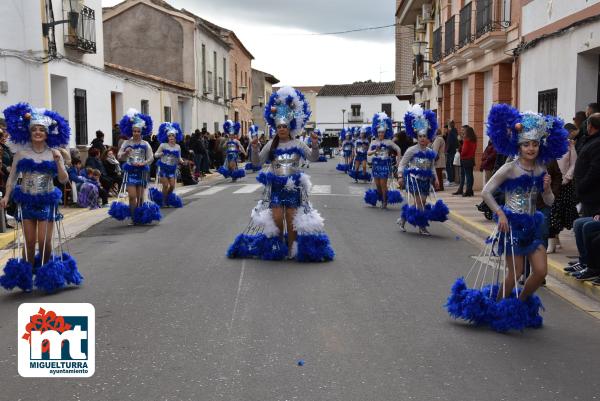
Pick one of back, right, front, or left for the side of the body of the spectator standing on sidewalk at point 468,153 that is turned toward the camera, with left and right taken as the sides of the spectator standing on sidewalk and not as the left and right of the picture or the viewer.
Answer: left

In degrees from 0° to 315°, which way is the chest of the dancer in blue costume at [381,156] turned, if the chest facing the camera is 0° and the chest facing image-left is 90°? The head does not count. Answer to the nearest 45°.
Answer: approximately 0°

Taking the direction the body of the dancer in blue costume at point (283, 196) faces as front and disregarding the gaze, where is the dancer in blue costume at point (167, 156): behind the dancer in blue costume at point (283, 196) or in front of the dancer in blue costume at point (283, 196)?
behind

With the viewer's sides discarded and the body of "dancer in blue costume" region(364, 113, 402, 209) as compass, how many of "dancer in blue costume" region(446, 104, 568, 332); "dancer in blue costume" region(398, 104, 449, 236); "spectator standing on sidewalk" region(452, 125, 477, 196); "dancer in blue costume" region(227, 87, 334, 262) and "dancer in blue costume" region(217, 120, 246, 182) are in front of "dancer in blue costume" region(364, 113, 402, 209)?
3

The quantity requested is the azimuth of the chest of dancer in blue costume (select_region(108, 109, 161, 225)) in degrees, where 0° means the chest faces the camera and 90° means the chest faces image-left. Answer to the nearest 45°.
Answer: approximately 0°

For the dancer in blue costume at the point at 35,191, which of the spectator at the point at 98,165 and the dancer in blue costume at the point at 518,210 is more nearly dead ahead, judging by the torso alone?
the dancer in blue costume

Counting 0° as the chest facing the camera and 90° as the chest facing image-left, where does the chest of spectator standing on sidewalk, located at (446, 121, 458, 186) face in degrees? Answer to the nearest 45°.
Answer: approximately 90°
